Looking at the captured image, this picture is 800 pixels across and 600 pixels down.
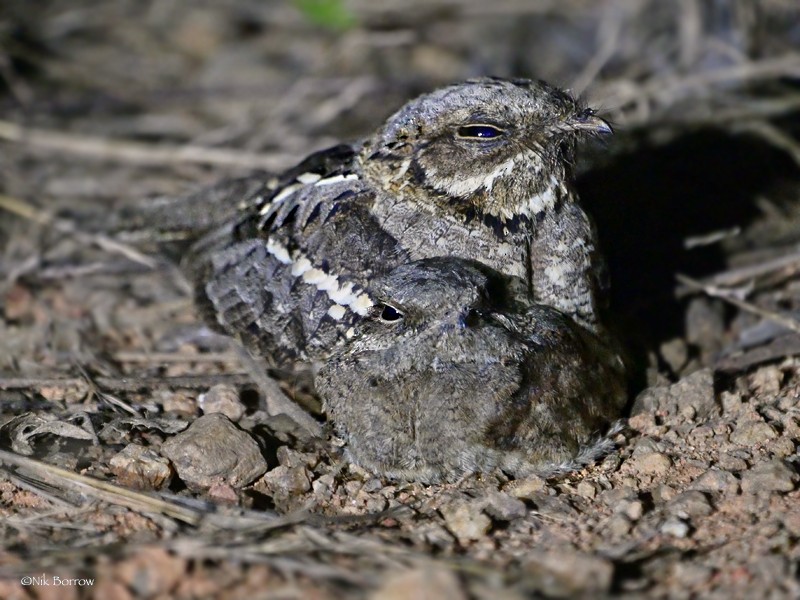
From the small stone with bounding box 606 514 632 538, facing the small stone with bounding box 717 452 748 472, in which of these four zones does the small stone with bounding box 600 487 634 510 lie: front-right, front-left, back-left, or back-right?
front-left

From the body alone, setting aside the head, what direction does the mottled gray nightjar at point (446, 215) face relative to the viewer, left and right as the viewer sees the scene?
facing the viewer and to the right of the viewer

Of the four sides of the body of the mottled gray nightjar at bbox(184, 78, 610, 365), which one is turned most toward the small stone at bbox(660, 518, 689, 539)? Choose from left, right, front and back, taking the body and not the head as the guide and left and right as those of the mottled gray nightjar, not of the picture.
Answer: front

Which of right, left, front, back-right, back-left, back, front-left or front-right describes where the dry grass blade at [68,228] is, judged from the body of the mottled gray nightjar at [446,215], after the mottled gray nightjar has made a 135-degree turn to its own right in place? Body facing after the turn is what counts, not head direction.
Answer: front-right

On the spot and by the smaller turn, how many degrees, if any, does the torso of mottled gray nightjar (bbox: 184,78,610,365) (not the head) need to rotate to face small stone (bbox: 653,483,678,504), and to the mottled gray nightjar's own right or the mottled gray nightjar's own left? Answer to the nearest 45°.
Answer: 0° — it already faces it

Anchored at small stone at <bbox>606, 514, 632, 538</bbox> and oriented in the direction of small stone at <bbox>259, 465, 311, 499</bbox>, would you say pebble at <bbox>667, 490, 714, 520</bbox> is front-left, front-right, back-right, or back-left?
back-right

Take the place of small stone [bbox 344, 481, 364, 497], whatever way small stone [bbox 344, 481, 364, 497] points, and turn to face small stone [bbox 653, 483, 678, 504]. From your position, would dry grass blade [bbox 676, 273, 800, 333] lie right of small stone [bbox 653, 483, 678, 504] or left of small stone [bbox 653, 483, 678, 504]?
left

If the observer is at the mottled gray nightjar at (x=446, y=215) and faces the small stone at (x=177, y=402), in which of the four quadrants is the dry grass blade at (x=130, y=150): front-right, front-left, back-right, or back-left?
front-right

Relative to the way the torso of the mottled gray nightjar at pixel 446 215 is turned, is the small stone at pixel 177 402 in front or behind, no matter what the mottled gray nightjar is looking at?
behind
